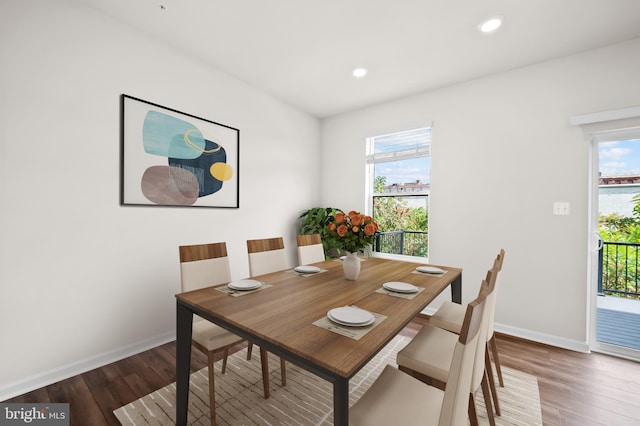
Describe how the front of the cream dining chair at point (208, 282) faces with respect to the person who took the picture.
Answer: facing the viewer and to the right of the viewer

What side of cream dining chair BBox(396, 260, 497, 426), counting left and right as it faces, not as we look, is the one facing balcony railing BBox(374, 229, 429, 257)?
right

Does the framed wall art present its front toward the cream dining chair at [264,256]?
yes

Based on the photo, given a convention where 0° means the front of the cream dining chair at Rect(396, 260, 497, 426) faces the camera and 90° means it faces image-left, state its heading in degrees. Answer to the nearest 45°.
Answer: approximately 90°

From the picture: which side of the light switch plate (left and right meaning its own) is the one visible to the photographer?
front

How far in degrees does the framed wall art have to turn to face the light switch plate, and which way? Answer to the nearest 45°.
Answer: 0° — it already faces it

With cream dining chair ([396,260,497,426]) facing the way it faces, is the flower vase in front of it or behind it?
in front

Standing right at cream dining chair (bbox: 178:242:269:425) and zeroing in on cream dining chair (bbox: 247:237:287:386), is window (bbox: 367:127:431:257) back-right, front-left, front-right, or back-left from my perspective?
front-right

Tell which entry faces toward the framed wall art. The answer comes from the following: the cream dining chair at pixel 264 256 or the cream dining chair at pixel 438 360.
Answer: the cream dining chair at pixel 438 360

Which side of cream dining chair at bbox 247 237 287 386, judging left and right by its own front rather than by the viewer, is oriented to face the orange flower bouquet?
front

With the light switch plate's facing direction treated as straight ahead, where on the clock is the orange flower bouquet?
The orange flower bouquet is roughly at 1 o'clock from the light switch plate.

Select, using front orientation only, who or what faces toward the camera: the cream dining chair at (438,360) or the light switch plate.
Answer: the light switch plate
